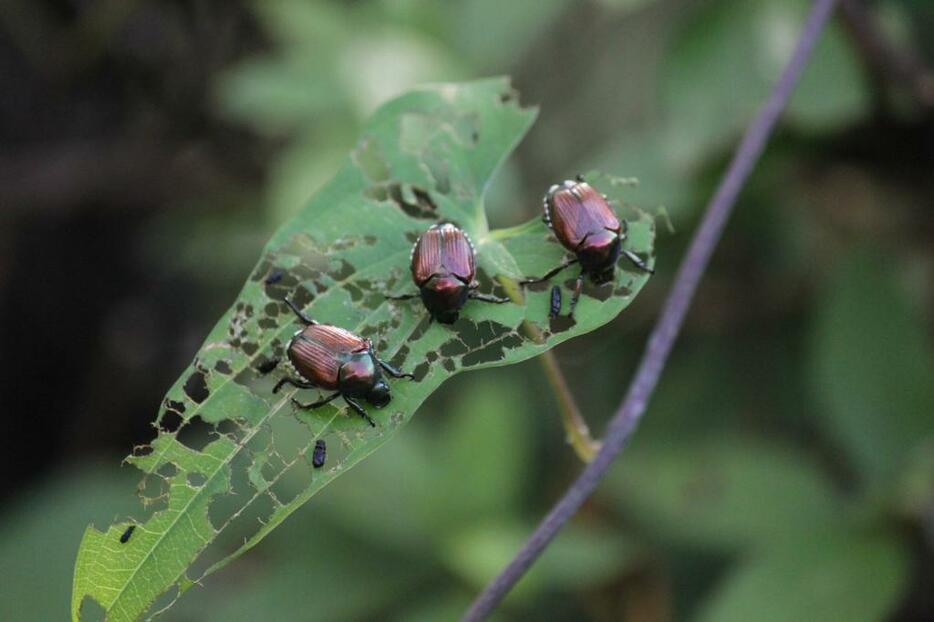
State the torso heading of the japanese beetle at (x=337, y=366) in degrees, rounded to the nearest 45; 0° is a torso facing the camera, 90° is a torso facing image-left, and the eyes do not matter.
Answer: approximately 315°

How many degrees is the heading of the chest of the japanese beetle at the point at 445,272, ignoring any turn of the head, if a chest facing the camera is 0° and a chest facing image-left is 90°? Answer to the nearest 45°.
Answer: approximately 0°
